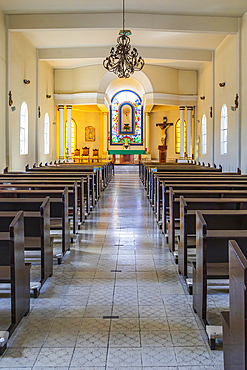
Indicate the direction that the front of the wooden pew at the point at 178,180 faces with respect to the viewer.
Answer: facing away from the viewer

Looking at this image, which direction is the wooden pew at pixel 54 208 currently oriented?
away from the camera

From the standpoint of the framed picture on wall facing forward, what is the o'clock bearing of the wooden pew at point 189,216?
The wooden pew is roughly at 12 o'clock from the framed picture on wall.

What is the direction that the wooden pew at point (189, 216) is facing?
away from the camera

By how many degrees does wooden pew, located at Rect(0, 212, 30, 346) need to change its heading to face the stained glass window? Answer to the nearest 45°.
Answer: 0° — it already faces it

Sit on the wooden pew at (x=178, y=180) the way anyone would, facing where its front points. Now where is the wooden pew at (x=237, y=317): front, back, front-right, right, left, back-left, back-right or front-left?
back

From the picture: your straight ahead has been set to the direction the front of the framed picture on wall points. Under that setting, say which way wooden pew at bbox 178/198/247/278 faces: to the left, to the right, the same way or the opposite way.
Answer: the opposite way

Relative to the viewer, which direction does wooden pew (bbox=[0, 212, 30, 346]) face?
away from the camera

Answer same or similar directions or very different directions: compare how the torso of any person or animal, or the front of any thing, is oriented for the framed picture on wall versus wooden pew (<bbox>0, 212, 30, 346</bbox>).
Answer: very different directions

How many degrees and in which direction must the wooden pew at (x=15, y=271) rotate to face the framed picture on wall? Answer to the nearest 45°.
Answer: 0° — it already faces it

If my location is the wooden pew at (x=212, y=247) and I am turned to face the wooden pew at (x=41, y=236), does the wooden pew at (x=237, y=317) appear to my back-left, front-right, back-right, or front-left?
back-left

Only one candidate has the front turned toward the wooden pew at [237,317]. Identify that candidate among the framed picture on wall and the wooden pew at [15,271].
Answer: the framed picture on wall
